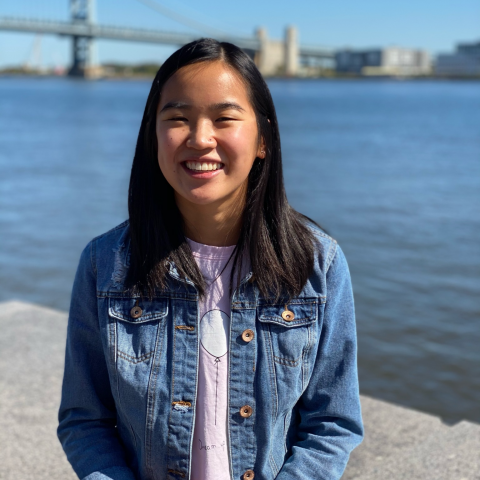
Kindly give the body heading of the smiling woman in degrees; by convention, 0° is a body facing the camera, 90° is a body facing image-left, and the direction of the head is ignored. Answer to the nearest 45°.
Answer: approximately 0°
